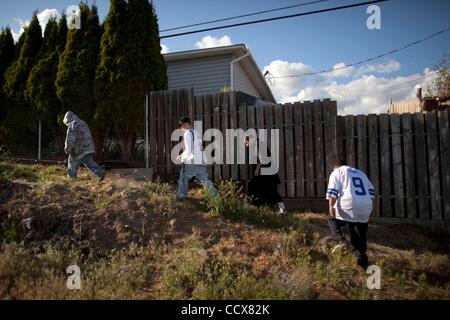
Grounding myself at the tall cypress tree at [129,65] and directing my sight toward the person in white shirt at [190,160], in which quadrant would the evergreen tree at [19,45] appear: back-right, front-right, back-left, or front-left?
back-right

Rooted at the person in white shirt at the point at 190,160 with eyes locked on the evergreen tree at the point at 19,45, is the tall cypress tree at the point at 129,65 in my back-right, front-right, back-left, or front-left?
front-right

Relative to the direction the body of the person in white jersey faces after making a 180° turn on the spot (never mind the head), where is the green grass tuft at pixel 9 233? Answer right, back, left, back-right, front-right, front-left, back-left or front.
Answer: back-right

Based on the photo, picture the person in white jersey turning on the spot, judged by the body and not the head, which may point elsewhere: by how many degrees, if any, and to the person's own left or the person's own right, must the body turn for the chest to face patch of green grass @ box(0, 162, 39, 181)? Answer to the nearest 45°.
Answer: approximately 45° to the person's own left

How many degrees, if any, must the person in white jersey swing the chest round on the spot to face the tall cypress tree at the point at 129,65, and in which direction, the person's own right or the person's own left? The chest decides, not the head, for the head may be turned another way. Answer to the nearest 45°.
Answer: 0° — they already face it

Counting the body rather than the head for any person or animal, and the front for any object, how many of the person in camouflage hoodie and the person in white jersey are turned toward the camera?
0

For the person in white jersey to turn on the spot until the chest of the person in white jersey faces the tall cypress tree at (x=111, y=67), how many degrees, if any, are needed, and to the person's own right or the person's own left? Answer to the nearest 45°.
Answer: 0° — they already face it

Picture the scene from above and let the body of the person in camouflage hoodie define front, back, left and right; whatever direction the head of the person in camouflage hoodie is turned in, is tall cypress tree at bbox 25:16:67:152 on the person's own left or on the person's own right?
on the person's own right

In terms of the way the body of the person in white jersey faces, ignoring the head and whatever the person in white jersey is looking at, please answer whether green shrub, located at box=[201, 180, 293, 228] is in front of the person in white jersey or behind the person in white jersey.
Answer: in front

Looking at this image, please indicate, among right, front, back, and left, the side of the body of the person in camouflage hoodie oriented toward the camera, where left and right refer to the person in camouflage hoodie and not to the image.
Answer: left

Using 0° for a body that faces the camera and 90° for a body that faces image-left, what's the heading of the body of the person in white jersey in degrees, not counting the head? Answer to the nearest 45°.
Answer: approximately 135°
